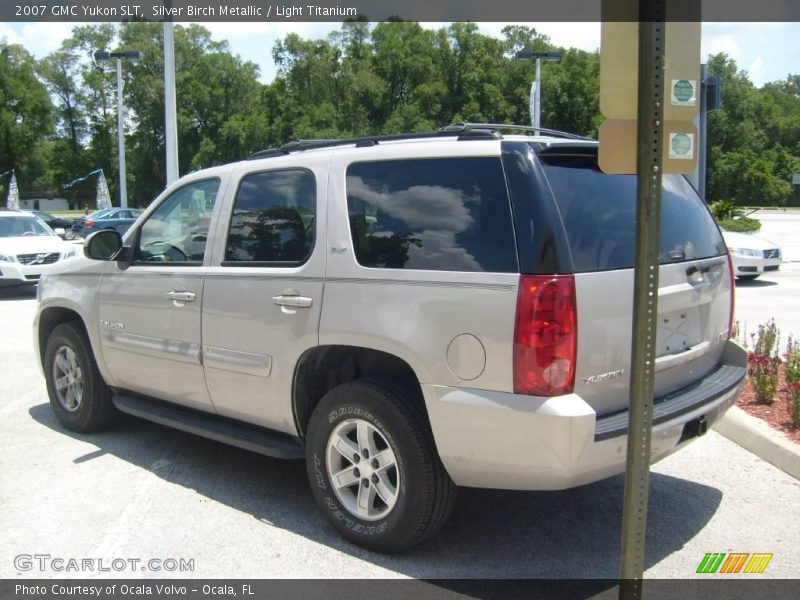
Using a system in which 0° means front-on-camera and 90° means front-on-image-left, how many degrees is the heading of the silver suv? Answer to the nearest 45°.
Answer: approximately 135°

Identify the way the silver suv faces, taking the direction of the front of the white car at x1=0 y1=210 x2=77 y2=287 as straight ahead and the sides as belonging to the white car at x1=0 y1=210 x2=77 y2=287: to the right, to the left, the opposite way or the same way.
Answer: the opposite way

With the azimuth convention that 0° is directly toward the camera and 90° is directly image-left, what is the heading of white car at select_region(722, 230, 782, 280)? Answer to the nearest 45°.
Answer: approximately 315°

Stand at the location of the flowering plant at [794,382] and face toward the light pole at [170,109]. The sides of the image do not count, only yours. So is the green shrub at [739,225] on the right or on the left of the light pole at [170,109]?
right

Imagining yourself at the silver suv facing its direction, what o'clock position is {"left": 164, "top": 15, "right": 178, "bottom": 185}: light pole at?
The light pole is roughly at 1 o'clock from the silver suv.

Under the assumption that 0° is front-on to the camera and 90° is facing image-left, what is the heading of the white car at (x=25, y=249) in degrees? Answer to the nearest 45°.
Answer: approximately 315°

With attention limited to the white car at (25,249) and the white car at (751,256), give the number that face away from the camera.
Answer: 0

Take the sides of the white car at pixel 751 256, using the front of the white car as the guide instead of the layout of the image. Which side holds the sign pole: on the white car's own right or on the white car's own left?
on the white car's own right

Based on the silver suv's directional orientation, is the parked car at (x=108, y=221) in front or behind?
in front

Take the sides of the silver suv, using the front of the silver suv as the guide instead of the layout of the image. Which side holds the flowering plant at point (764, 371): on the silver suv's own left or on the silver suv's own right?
on the silver suv's own right
